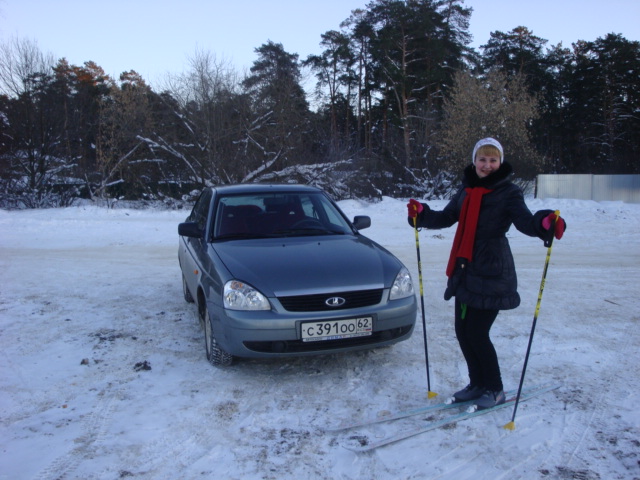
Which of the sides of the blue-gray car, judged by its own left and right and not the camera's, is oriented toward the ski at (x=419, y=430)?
front

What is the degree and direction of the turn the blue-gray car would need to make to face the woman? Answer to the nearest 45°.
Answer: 0° — it already faces them

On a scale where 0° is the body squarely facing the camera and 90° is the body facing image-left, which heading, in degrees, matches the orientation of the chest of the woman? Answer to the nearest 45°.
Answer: approximately 45°

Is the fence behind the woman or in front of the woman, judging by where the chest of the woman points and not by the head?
behind

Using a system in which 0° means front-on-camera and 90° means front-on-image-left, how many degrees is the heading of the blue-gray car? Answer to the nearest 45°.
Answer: approximately 315°
